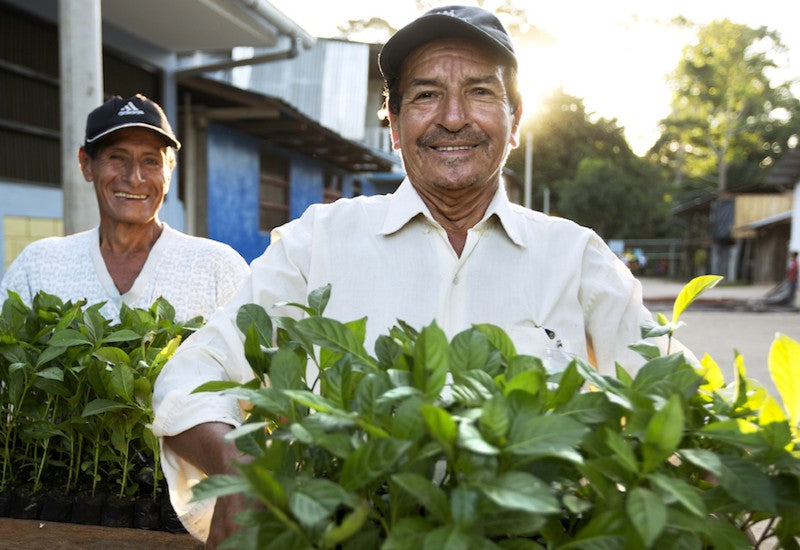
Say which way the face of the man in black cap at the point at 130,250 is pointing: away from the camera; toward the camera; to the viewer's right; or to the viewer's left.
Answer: toward the camera

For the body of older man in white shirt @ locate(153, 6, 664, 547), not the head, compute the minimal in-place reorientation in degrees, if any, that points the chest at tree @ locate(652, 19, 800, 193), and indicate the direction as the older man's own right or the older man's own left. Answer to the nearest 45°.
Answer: approximately 135° to the older man's own left

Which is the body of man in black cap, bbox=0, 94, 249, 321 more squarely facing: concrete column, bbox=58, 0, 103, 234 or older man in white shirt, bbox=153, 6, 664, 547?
the older man in white shirt

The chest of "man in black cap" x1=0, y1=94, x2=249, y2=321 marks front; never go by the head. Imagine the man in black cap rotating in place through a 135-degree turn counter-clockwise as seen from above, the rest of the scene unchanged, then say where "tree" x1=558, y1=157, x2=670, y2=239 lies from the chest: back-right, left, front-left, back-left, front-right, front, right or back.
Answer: front

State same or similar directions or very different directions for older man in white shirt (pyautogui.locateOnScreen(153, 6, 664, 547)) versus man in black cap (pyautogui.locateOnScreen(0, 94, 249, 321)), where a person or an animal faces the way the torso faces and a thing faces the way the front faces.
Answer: same or similar directions

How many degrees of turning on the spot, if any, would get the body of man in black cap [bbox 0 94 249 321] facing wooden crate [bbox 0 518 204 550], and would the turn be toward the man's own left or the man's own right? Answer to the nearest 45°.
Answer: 0° — they already face it

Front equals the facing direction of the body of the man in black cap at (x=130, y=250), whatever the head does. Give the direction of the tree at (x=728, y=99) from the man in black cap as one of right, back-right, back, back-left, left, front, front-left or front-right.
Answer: back-left

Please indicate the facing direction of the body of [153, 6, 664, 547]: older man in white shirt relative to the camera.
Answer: toward the camera

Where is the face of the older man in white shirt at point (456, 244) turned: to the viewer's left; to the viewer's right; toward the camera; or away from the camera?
toward the camera

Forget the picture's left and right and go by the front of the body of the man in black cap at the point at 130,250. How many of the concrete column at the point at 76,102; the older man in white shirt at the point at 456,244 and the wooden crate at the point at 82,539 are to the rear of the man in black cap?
1

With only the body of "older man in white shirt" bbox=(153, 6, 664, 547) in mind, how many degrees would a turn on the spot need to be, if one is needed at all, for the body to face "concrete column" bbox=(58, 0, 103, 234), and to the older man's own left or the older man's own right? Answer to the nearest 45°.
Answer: approximately 135° to the older man's own right

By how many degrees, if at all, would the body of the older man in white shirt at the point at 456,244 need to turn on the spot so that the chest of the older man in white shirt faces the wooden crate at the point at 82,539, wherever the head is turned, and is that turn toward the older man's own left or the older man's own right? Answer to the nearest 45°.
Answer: approximately 45° to the older man's own right

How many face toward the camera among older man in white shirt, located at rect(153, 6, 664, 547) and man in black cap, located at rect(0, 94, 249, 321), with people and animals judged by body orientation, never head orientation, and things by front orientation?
2

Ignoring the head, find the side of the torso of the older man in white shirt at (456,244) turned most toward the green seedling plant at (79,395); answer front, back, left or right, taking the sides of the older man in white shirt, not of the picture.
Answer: right

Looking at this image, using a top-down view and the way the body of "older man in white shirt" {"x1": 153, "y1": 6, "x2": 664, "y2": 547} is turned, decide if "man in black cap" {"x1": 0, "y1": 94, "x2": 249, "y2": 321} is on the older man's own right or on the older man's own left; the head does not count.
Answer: on the older man's own right

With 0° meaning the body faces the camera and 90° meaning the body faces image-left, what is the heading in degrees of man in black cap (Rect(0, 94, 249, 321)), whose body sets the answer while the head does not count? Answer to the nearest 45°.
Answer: approximately 0°

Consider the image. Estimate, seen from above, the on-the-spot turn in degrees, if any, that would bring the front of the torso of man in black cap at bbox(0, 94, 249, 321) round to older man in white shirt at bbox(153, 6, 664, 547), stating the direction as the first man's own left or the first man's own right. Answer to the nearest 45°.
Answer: approximately 45° to the first man's own left
